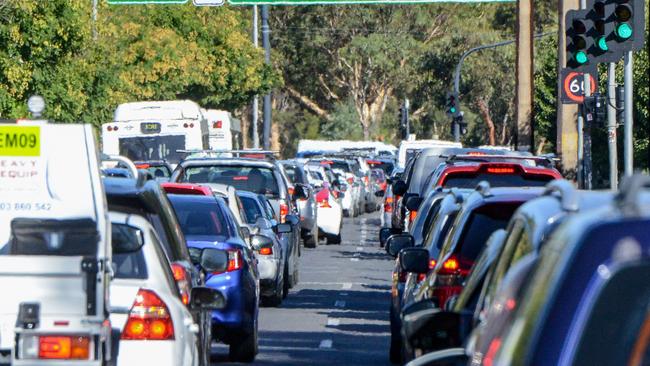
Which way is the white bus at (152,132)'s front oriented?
away from the camera

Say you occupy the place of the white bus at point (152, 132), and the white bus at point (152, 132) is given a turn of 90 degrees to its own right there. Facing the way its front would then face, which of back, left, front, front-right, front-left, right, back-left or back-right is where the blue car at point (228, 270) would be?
right

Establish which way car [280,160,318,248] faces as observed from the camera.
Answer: facing away from the viewer

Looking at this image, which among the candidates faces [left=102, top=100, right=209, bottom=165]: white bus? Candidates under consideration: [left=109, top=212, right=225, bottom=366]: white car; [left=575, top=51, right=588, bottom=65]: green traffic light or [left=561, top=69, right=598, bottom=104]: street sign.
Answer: the white car

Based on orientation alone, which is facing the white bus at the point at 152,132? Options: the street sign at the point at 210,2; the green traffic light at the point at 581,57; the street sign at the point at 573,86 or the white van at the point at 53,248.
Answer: the white van

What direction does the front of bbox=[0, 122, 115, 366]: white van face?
away from the camera

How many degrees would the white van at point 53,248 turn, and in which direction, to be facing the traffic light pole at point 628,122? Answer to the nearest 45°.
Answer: approximately 45° to its right

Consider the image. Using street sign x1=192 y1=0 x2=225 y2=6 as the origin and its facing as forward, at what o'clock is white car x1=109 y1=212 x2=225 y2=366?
The white car is roughly at 12 o'clock from the street sign.

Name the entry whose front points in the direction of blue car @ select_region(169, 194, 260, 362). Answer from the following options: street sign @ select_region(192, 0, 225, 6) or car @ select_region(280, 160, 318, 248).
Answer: the street sign

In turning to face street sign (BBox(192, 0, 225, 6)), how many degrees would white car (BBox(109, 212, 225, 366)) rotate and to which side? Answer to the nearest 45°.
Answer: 0° — it already faces it

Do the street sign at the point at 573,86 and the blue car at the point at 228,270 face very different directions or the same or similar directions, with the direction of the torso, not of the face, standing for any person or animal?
very different directions

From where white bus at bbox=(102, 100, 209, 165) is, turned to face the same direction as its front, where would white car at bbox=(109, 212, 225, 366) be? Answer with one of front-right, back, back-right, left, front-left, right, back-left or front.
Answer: back

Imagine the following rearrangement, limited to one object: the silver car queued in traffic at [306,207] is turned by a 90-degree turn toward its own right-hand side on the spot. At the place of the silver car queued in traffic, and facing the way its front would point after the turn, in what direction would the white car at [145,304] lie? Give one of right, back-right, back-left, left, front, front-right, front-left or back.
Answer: right

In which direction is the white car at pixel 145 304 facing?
away from the camera

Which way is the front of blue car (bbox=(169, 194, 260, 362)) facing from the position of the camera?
facing away from the viewer
